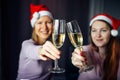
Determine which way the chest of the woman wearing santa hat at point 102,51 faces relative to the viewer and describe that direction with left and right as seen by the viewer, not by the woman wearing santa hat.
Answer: facing the viewer and to the left of the viewer

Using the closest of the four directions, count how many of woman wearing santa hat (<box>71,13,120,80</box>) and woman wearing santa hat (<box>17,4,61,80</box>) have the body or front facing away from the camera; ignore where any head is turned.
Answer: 0
